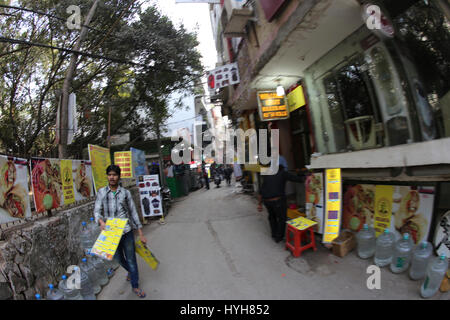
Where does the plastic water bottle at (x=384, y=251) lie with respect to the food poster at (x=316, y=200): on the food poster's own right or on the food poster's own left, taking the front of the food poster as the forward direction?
on the food poster's own left

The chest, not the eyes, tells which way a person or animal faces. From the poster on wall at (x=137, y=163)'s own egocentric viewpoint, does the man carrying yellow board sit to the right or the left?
on its right

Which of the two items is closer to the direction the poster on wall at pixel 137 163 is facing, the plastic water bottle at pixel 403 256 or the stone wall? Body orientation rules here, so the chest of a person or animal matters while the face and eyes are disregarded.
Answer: the plastic water bottle

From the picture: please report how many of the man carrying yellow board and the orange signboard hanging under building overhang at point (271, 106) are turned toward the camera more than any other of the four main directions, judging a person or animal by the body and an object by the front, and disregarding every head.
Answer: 2

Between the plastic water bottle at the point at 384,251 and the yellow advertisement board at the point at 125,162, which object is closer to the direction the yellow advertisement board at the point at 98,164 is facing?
the plastic water bottle

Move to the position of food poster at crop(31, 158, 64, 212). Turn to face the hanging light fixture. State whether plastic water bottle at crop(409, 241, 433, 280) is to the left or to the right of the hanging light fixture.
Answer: right

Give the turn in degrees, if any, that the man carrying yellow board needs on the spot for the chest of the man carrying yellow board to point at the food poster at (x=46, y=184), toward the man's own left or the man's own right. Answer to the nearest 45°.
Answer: approximately 135° to the man's own right

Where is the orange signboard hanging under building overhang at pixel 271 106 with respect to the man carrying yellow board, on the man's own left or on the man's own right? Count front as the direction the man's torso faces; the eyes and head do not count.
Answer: on the man's own left

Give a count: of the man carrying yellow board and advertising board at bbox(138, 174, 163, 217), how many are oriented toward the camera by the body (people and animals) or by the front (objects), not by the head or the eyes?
2
